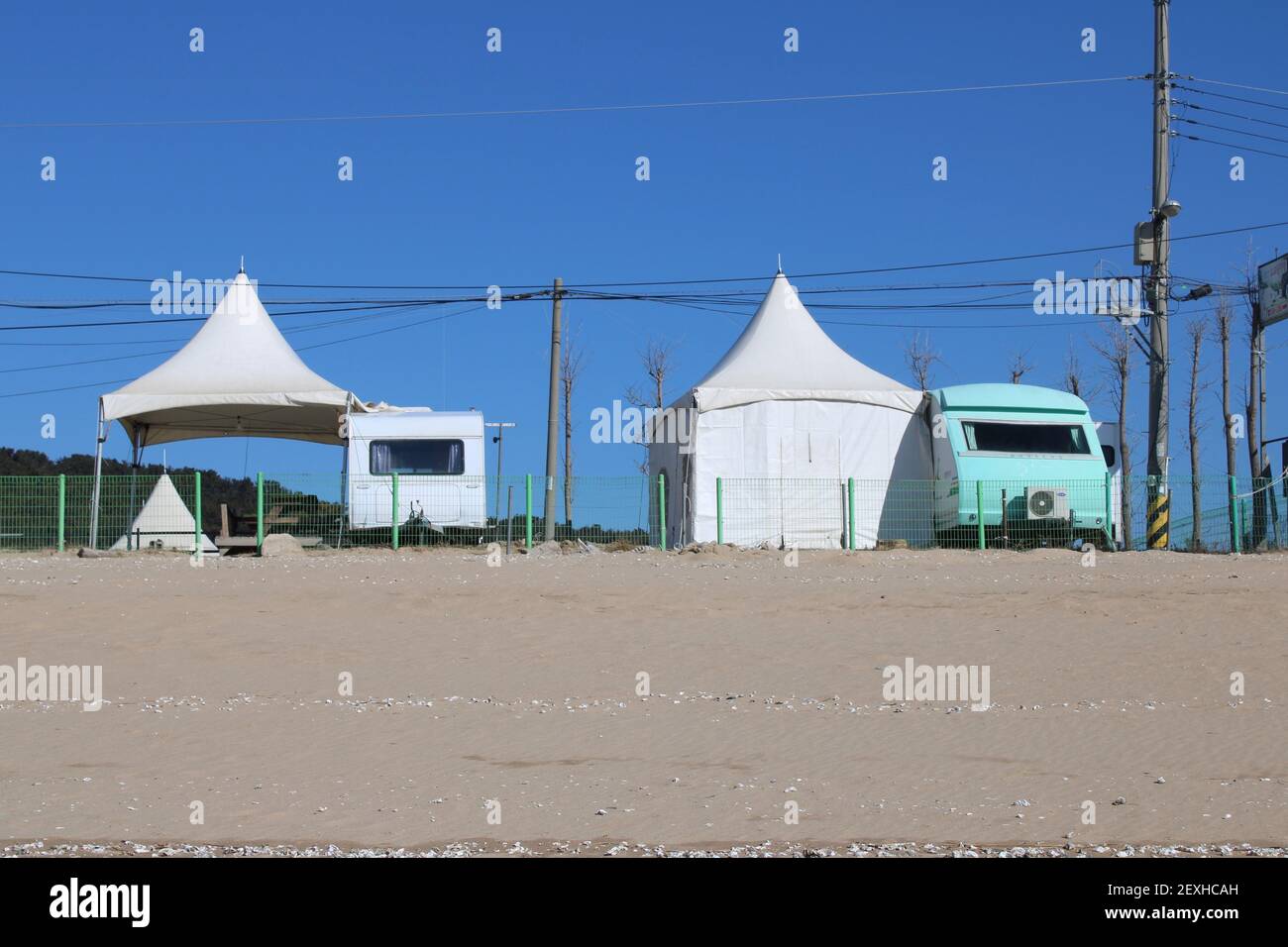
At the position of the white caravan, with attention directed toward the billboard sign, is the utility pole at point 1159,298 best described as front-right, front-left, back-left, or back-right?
front-right

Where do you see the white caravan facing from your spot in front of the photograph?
facing the viewer

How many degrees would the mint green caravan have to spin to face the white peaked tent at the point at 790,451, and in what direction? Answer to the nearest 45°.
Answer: approximately 90° to its right

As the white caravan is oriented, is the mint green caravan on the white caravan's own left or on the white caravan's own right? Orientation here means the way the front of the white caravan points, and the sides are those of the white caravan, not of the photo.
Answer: on the white caravan's own left

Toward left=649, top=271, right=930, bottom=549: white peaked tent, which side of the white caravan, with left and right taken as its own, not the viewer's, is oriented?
left

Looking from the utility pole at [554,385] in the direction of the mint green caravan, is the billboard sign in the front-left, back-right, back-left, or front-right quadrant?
front-left

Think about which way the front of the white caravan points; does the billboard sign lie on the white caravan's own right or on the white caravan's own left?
on the white caravan's own left

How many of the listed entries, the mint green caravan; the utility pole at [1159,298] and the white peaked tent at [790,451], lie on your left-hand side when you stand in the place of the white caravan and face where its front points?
3

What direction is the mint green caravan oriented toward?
toward the camera

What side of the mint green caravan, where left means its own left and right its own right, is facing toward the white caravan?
right

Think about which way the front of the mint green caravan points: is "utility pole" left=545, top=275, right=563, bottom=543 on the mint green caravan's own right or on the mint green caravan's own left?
on the mint green caravan's own right

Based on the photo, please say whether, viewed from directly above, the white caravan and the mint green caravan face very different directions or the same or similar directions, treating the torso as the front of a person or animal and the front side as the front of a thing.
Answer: same or similar directions

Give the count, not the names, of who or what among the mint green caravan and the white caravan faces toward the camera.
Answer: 2

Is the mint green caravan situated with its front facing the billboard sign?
no
